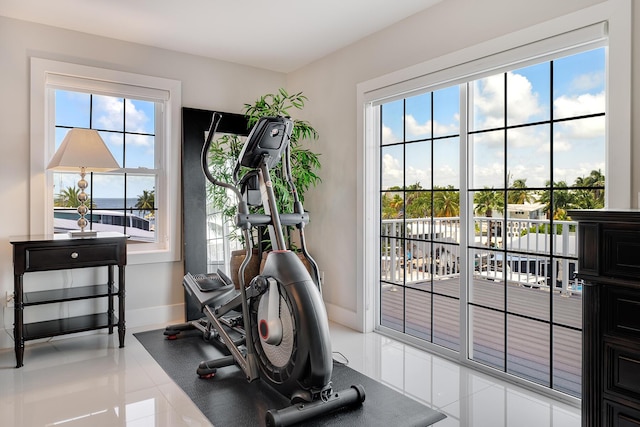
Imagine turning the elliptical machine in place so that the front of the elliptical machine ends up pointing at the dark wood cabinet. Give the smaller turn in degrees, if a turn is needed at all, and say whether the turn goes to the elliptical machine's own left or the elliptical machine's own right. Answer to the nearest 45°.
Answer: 0° — it already faces it

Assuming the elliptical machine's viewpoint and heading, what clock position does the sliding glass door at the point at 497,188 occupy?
The sliding glass door is roughly at 10 o'clock from the elliptical machine.

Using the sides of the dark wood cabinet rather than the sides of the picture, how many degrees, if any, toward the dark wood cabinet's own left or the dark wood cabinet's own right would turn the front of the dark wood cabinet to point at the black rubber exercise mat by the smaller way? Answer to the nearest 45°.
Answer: approximately 45° to the dark wood cabinet's own right

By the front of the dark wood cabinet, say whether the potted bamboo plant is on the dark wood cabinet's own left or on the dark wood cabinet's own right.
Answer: on the dark wood cabinet's own right

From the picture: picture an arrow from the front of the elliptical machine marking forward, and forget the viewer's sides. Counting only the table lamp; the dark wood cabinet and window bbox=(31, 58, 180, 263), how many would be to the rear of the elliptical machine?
2

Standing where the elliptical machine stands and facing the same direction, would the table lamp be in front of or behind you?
behind

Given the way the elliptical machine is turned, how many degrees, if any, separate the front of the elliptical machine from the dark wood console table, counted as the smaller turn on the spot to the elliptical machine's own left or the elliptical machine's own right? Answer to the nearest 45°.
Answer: approximately 180°

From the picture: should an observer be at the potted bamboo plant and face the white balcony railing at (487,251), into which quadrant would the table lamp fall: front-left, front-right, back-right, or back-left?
back-right

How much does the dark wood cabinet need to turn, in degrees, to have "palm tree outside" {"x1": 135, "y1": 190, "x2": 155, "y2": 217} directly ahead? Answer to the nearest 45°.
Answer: approximately 45° to its right

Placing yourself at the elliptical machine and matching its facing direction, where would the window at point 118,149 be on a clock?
The window is roughly at 6 o'clock from the elliptical machine.

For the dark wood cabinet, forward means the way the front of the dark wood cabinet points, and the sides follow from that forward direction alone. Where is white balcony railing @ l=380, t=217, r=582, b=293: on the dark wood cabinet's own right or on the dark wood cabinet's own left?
on the dark wood cabinet's own right

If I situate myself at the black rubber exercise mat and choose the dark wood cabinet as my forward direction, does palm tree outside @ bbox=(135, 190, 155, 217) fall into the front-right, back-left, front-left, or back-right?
back-left

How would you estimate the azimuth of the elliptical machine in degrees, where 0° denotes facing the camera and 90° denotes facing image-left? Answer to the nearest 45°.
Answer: approximately 315°

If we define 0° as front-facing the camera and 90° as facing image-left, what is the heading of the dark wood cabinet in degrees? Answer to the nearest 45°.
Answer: approximately 45°
